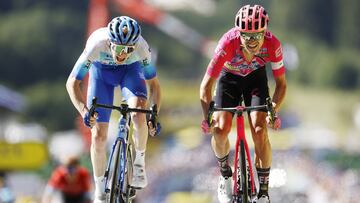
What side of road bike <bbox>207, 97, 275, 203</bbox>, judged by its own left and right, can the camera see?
front

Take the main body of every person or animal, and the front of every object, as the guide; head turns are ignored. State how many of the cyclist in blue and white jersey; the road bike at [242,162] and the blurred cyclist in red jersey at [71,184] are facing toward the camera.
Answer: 3

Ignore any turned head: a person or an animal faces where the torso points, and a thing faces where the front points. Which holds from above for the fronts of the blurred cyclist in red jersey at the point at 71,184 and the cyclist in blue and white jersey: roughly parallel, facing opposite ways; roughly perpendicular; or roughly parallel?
roughly parallel

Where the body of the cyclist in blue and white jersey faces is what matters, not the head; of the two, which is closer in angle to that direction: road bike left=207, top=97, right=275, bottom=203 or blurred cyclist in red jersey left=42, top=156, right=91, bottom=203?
the road bike

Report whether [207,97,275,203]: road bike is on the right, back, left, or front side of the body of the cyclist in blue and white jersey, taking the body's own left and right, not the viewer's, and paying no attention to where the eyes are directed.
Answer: left

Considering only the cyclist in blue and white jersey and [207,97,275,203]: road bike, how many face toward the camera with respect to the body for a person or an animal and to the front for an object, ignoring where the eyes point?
2

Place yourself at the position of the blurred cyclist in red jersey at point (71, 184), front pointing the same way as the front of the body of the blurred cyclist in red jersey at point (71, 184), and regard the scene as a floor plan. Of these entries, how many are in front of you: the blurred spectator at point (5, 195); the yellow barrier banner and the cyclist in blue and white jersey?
1

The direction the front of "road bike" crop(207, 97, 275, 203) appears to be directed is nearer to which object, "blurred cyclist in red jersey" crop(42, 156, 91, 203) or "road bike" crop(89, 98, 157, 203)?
the road bike

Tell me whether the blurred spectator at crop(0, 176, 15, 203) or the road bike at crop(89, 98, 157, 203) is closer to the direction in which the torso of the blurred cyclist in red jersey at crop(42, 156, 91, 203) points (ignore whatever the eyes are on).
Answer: the road bike

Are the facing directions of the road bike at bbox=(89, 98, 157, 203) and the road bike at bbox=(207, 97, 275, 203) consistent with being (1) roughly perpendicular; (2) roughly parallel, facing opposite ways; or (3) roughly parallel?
roughly parallel

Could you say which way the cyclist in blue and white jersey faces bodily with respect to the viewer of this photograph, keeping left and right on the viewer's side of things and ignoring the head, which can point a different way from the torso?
facing the viewer

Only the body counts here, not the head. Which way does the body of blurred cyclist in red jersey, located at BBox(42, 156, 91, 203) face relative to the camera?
toward the camera
